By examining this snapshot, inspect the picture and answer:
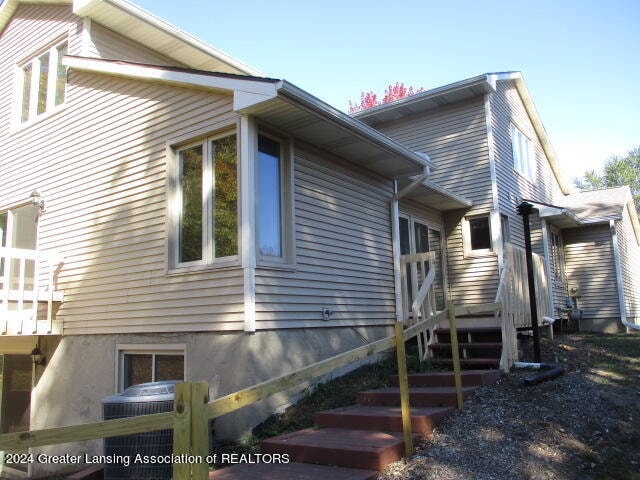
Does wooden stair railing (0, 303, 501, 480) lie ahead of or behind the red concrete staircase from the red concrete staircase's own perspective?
ahead

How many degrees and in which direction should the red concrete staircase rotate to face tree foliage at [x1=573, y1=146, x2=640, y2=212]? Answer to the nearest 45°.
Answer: approximately 180°

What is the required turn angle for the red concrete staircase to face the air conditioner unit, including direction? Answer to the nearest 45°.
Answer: approximately 45° to its right

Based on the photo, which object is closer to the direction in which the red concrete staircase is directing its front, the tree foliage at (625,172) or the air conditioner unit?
the air conditioner unit

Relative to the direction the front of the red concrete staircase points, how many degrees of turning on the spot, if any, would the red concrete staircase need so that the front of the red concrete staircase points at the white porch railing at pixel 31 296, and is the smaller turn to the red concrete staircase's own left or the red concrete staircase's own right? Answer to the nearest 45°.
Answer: approximately 90° to the red concrete staircase's own right

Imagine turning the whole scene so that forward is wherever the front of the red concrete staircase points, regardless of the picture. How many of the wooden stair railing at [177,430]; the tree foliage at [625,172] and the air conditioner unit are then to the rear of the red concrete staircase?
1

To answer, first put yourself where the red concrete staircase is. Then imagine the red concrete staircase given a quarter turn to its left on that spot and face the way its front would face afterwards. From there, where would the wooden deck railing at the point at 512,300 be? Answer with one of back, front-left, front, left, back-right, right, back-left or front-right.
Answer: left

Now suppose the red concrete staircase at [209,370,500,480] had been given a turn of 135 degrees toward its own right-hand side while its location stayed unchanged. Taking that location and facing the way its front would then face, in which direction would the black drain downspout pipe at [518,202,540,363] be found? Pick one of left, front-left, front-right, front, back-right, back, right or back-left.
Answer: front-right

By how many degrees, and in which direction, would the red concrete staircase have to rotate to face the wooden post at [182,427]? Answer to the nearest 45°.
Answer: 0° — it already faces it

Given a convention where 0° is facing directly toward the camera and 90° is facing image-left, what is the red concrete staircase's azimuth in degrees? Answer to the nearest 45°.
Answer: approximately 45°
